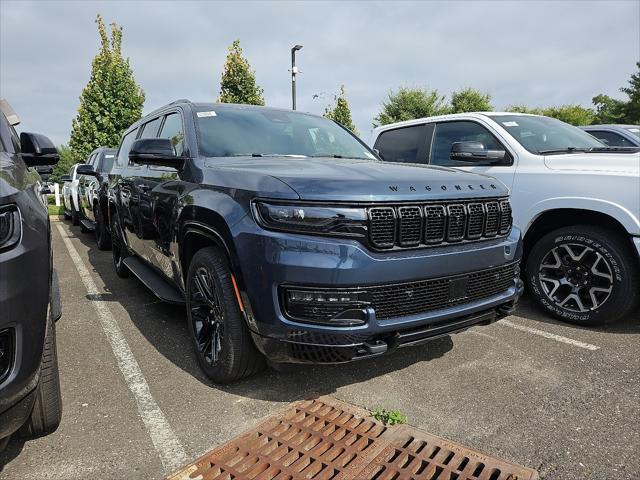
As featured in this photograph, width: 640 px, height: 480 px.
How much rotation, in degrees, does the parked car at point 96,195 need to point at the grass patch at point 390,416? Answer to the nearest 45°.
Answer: approximately 45° to its right

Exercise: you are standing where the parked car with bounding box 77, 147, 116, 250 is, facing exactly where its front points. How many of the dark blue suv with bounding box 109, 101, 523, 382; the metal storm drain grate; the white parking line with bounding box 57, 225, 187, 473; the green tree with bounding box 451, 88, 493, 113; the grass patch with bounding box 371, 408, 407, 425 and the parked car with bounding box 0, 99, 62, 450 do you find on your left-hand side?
1

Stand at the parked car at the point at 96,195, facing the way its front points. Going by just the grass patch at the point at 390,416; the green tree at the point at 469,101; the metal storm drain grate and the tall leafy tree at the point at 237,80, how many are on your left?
2

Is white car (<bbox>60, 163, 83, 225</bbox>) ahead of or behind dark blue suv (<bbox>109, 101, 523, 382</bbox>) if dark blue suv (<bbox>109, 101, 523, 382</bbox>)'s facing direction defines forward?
behind

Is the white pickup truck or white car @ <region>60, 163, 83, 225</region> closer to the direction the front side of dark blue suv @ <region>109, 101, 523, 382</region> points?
the white pickup truck

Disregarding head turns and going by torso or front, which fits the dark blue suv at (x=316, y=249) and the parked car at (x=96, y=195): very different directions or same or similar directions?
same or similar directions

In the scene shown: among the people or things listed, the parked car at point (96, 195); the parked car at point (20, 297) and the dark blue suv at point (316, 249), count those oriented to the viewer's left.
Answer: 0

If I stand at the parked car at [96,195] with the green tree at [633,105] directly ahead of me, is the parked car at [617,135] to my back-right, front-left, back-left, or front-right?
front-right

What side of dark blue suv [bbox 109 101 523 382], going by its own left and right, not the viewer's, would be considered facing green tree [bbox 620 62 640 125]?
left

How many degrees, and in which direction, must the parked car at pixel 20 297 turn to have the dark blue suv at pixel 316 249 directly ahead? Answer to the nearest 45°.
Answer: approximately 90° to its left

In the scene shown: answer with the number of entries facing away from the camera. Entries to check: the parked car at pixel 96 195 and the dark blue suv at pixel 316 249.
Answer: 0

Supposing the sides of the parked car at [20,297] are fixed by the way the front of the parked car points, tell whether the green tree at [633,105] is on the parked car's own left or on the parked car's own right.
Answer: on the parked car's own left

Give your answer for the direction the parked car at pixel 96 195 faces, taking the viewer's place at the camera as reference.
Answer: facing the viewer and to the right of the viewer

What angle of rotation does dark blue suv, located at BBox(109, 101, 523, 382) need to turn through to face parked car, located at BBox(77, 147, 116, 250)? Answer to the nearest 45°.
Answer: approximately 180°

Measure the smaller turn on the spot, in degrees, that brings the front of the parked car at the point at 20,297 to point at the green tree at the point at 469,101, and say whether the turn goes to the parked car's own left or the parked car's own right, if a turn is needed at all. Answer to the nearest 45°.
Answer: approximately 135° to the parked car's own left

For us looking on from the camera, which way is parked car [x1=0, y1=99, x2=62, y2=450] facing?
facing the viewer

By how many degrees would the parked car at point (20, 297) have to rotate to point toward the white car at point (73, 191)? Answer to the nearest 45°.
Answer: approximately 180°
